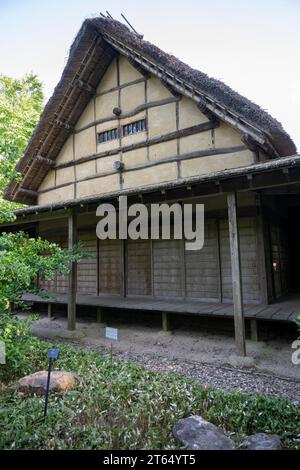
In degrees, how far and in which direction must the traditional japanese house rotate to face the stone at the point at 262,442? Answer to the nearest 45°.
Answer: approximately 45° to its left

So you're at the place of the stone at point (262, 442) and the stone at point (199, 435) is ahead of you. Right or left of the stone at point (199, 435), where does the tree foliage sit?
right

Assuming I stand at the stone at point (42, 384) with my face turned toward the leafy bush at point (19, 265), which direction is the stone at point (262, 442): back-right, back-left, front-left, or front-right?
back-right

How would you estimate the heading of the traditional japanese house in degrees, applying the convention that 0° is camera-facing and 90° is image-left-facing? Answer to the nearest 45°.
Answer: approximately 45°

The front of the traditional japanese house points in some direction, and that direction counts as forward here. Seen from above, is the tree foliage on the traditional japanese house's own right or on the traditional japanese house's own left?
on the traditional japanese house's own right

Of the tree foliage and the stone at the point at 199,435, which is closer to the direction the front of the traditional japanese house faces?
the stone

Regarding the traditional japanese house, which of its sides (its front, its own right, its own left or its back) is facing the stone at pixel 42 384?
front

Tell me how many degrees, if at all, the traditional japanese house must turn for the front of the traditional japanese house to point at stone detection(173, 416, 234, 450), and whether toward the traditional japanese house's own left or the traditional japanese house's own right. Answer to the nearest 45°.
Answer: approximately 45° to the traditional japanese house's own left

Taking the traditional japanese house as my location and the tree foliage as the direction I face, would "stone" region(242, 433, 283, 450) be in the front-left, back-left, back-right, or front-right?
back-left
